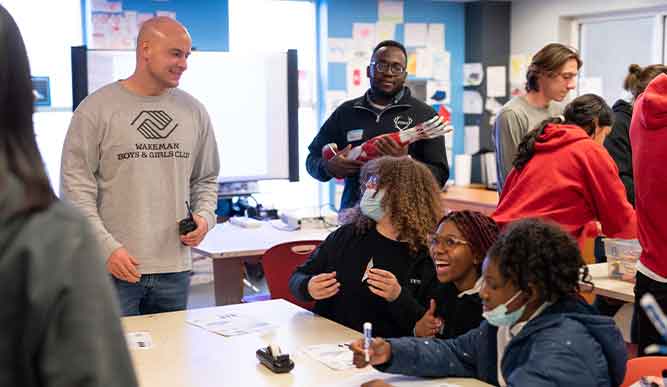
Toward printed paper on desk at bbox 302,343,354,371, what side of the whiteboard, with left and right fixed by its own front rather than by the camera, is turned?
front

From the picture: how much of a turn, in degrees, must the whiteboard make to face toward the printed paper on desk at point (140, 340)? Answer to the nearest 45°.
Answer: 0° — it already faces it

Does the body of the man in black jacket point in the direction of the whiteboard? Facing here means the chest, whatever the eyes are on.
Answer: no

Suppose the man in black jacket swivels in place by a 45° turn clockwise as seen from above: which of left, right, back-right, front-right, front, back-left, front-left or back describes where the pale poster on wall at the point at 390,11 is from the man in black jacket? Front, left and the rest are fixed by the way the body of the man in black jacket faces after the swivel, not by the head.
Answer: back-right

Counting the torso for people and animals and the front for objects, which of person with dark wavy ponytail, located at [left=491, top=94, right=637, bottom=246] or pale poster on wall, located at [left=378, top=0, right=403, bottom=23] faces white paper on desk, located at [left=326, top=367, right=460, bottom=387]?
the pale poster on wall

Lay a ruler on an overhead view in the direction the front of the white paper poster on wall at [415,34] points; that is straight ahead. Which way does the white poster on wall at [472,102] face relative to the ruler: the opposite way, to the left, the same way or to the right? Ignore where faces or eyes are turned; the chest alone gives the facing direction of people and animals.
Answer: the same way

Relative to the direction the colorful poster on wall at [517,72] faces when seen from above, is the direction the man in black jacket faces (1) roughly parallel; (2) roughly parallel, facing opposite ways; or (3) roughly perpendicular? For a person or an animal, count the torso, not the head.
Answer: roughly parallel

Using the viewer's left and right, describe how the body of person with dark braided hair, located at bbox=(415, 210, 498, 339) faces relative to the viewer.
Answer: facing the viewer and to the left of the viewer

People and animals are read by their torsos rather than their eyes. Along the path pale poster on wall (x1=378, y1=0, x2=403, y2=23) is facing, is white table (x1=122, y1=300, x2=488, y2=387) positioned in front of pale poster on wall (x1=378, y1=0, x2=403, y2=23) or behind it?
in front

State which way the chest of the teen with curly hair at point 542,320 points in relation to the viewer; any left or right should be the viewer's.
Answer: facing to the left of the viewer

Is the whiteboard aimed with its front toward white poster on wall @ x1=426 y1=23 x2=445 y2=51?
no

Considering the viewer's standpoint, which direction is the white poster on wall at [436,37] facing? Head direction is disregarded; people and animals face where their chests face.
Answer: facing the viewer

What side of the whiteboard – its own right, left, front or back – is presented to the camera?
front

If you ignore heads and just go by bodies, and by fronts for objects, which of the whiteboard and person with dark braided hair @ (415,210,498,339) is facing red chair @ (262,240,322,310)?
the whiteboard

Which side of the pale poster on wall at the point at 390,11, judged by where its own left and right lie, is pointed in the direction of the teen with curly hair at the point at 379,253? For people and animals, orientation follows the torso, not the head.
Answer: front

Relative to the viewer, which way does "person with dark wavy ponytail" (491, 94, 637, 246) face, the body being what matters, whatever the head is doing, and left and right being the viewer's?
facing away from the viewer and to the right of the viewer
